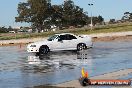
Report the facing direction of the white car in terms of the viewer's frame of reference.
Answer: facing the viewer and to the left of the viewer
